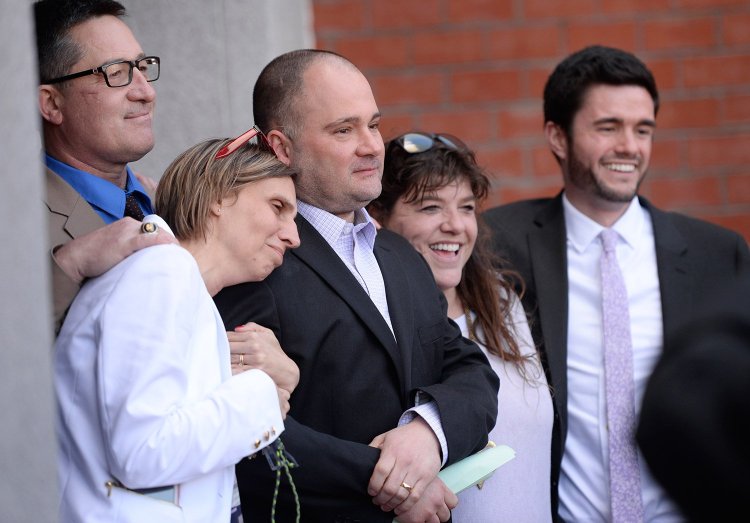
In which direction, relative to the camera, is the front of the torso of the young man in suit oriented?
toward the camera

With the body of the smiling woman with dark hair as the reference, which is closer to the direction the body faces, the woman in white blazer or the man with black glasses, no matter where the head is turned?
the woman in white blazer

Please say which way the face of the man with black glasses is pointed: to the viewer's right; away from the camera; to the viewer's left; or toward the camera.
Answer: to the viewer's right

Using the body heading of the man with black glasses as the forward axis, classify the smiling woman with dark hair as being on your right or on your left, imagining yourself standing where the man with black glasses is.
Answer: on your left

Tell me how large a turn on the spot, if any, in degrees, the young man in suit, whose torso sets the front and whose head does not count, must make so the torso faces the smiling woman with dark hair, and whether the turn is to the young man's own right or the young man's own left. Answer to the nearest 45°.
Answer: approximately 45° to the young man's own right

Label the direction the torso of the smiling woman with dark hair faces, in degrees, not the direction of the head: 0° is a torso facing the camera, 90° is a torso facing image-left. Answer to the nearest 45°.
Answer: approximately 315°

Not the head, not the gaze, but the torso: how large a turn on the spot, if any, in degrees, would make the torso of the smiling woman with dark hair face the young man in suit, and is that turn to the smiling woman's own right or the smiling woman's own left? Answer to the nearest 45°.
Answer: approximately 90° to the smiling woman's own left

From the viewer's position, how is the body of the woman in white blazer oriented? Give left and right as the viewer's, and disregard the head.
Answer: facing to the right of the viewer

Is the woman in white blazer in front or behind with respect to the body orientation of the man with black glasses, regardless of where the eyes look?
in front
